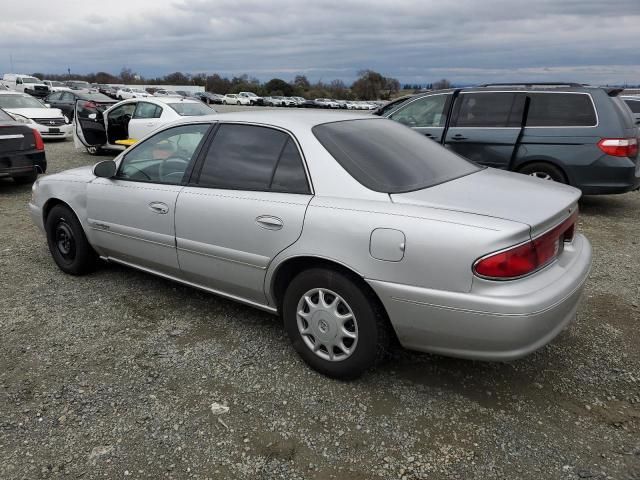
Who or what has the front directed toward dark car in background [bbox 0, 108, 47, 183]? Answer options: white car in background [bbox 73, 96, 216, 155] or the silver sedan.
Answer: the silver sedan

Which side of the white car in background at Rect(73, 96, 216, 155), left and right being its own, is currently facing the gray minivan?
back

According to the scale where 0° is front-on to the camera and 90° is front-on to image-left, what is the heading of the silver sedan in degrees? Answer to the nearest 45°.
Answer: approximately 135°

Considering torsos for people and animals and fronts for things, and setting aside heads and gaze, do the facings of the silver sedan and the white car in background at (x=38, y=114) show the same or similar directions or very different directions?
very different directions

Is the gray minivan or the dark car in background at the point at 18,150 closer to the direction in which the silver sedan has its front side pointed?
the dark car in background

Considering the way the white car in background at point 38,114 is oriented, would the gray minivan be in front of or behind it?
in front

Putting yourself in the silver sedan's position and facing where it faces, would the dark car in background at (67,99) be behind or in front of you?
in front

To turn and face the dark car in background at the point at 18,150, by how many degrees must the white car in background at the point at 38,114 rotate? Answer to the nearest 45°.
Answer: approximately 45° to its right

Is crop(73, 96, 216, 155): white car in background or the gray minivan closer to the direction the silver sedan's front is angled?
the white car in background

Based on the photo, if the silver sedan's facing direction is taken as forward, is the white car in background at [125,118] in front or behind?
in front

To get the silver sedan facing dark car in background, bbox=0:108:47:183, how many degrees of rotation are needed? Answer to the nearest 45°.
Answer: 0° — it already faces it

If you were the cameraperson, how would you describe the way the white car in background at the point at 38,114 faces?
facing the viewer and to the right of the viewer

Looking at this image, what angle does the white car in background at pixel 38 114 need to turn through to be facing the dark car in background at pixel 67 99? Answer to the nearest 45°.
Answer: approximately 135° to its left
